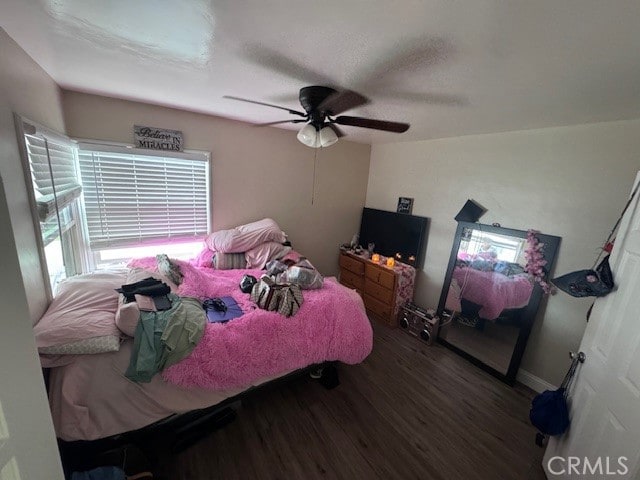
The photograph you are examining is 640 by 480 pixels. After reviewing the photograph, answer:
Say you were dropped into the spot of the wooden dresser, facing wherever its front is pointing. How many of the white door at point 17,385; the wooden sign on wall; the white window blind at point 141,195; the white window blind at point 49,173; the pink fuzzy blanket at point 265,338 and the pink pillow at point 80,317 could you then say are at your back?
0

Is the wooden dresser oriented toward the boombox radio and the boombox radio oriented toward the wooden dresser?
no

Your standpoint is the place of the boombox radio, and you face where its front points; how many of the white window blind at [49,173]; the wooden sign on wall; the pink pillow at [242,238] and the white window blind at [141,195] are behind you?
0

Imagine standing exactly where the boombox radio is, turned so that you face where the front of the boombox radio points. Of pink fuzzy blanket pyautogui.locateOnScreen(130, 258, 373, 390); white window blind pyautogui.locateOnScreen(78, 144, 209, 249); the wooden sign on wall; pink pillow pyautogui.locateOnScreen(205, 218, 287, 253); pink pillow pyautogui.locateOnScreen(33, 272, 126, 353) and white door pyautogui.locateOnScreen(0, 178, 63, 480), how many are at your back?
0

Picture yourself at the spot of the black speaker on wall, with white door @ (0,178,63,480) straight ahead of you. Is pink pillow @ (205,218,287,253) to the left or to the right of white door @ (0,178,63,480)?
right

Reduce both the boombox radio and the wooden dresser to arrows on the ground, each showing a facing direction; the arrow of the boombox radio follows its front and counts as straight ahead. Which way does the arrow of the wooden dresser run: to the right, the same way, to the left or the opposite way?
the same way

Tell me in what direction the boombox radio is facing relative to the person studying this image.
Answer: facing the viewer and to the left of the viewer

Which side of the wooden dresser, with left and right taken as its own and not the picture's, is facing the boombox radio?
left

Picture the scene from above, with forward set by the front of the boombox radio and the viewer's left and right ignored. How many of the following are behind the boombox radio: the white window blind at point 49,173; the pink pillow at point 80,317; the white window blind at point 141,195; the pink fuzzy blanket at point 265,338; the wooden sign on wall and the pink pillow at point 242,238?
0

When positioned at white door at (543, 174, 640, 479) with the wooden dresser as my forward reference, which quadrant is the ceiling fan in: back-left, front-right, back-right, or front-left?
front-left

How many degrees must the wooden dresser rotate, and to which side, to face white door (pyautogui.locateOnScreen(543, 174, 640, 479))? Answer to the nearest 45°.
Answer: approximately 90° to its left

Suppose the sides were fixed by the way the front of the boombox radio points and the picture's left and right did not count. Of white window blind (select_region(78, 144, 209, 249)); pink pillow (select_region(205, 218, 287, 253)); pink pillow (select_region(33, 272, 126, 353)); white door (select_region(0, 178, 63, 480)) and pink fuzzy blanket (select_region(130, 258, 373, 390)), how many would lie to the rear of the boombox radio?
0

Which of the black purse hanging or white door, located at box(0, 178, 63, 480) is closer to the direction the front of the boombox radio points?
the white door

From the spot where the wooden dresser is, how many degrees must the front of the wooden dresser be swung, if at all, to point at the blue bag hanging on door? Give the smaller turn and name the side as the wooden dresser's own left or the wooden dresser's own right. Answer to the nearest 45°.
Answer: approximately 90° to the wooden dresser's own left

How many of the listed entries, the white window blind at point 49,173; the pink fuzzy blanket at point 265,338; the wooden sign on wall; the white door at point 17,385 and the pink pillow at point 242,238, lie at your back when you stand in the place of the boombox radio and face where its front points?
0
